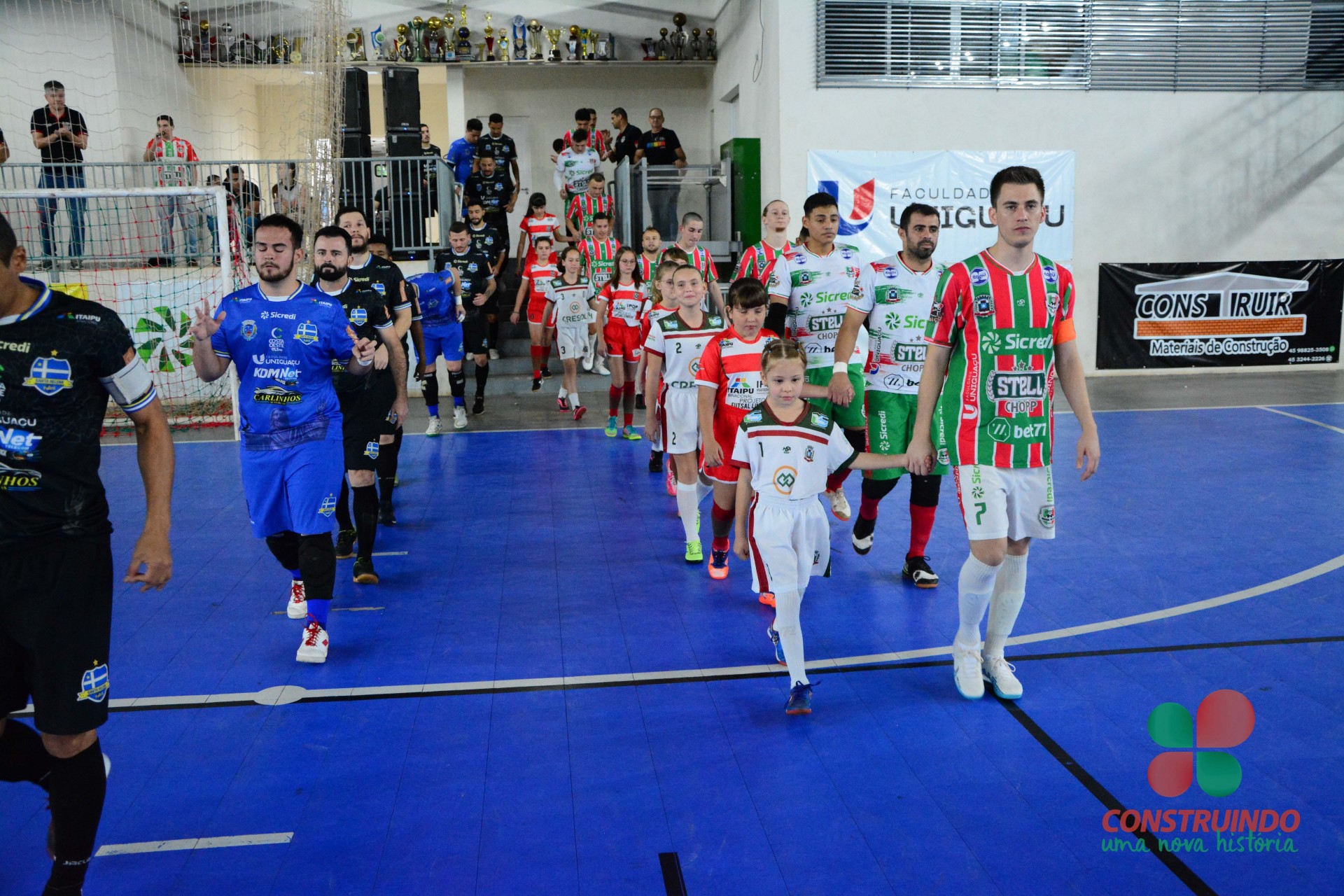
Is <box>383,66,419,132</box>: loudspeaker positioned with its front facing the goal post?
no

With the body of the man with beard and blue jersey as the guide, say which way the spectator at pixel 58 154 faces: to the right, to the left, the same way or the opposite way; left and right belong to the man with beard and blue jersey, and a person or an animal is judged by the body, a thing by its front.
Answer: the same way

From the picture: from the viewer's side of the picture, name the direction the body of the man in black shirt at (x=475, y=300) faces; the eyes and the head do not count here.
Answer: toward the camera

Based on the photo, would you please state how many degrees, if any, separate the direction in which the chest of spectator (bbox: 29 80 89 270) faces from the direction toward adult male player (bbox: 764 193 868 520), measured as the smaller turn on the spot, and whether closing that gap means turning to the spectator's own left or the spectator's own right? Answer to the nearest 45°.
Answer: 0° — they already face them

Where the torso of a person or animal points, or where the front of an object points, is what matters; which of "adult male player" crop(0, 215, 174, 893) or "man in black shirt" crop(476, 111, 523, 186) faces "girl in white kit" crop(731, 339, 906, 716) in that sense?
the man in black shirt

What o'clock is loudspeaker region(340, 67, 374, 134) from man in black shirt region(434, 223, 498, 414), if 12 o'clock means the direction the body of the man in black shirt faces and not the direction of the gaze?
The loudspeaker is roughly at 5 o'clock from the man in black shirt.

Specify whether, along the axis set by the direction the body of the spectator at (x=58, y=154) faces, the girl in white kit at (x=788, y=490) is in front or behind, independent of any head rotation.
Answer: in front

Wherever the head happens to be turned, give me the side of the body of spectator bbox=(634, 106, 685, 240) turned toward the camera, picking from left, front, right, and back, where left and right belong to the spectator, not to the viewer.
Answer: front

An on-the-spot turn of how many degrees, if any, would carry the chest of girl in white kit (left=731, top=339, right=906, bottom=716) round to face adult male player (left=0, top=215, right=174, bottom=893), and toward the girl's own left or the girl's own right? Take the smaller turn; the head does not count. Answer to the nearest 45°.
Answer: approximately 45° to the girl's own right

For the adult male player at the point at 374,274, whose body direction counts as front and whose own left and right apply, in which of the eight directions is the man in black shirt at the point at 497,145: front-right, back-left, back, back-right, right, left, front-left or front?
back

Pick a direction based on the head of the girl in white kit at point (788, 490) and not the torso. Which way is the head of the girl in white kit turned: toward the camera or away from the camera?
toward the camera

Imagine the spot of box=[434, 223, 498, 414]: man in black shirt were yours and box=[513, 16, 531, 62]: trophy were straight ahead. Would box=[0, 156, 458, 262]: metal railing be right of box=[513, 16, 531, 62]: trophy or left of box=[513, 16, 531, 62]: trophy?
left

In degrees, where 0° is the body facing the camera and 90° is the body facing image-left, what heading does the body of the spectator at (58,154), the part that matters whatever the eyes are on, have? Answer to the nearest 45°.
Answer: approximately 0°

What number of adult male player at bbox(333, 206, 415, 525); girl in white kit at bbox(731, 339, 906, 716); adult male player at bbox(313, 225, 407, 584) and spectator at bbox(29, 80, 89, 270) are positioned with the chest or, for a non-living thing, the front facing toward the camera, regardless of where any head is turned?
4

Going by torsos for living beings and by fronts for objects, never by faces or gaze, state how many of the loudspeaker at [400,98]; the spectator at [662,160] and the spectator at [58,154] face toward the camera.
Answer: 3

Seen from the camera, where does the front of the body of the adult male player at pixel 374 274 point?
toward the camera

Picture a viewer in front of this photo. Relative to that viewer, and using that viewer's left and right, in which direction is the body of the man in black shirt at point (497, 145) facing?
facing the viewer

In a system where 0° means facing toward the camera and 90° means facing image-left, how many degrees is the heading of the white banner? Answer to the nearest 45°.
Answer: approximately 0°

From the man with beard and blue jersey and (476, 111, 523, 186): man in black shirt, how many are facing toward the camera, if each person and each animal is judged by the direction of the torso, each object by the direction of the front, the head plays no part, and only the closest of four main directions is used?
2

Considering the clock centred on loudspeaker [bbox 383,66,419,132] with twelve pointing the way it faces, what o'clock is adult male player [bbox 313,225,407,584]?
The adult male player is roughly at 12 o'clock from the loudspeaker.
